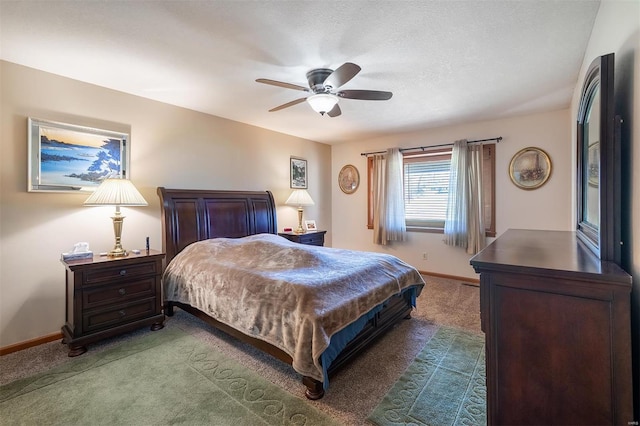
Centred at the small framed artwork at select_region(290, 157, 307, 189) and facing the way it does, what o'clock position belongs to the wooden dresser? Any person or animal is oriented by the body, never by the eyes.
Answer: The wooden dresser is roughly at 1 o'clock from the small framed artwork.

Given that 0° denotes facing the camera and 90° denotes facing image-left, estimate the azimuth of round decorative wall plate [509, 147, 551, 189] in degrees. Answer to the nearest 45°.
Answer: approximately 0°

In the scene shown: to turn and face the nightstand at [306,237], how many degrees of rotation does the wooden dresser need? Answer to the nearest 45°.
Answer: approximately 45° to its right

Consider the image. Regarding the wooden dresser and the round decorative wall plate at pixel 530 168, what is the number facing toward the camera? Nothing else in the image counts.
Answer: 1

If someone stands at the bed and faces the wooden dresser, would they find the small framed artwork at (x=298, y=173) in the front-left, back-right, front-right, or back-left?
back-left

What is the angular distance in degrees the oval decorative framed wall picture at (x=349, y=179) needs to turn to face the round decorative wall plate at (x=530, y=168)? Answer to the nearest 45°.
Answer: approximately 90° to its left

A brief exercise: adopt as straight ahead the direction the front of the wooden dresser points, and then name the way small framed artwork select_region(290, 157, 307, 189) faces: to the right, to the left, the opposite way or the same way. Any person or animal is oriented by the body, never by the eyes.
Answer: the opposite way

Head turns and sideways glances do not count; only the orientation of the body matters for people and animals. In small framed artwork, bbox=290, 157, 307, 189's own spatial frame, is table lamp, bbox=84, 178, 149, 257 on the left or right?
on its right

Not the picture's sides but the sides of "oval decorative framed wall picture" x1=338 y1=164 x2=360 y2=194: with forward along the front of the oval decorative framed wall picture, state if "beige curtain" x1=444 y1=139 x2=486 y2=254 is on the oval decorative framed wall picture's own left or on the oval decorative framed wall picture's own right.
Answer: on the oval decorative framed wall picture's own left

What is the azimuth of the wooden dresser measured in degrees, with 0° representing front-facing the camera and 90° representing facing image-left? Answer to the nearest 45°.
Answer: approximately 90°

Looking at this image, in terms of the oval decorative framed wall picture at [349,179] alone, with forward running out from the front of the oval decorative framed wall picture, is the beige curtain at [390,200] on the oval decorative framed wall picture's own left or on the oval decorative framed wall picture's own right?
on the oval decorative framed wall picture's own left
